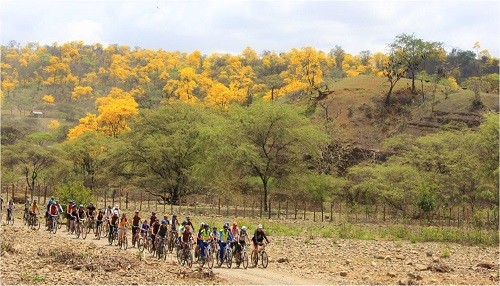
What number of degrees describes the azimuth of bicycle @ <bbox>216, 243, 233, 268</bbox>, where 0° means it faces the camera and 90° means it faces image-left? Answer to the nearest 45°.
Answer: approximately 315°

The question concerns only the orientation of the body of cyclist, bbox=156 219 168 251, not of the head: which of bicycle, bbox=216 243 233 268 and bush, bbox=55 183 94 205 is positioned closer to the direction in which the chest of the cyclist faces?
the bicycle

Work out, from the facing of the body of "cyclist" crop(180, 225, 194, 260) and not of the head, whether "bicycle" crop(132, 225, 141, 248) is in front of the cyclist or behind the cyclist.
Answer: behind

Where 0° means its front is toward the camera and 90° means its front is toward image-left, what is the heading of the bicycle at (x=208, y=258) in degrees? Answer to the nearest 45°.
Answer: approximately 315°

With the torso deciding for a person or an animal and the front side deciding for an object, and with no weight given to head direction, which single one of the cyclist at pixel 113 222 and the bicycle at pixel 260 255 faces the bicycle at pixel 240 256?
the cyclist

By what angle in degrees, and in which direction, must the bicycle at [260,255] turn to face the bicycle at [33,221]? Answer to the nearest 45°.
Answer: approximately 180°

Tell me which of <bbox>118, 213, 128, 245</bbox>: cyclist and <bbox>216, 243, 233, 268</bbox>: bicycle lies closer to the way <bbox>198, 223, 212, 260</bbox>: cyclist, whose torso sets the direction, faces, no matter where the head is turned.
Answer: the bicycle

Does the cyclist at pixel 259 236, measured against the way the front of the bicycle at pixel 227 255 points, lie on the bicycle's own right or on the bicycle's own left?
on the bicycle's own left

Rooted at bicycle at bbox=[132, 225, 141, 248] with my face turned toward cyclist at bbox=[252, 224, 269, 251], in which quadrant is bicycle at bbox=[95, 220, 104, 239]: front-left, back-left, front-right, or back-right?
back-left

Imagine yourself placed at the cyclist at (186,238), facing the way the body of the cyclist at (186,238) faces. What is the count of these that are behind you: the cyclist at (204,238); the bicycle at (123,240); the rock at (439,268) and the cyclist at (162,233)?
2

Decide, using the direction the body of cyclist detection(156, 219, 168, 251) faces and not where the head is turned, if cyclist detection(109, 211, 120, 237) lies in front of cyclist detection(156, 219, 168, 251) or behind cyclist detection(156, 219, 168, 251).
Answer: behind
